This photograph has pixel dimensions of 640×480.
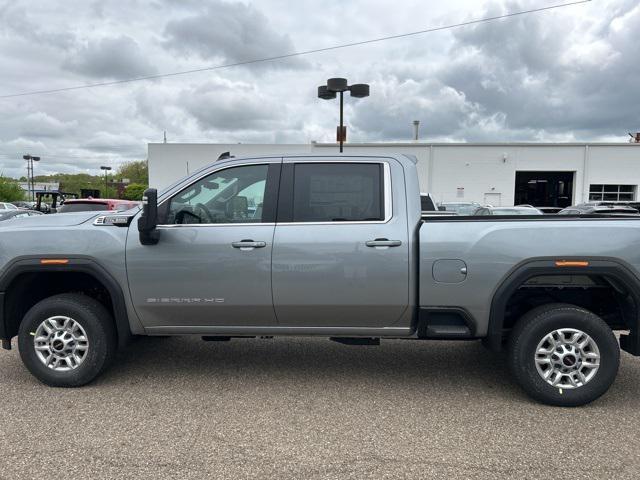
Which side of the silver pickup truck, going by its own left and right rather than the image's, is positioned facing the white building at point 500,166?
right

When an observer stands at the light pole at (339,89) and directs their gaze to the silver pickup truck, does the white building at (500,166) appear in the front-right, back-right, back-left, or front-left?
back-left

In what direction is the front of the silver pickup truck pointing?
to the viewer's left

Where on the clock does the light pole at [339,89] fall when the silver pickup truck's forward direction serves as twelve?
The light pole is roughly at 3 o'clock from the silver pickup truck.
